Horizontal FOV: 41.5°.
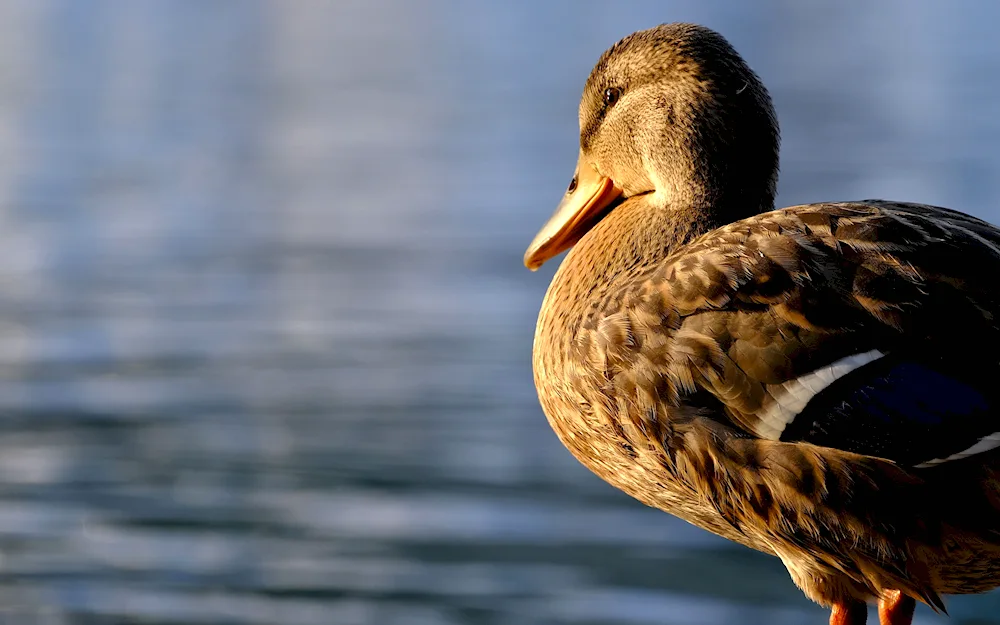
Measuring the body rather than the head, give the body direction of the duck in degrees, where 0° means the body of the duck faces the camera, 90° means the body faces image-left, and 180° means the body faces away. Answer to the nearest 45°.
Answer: approximately 90°
